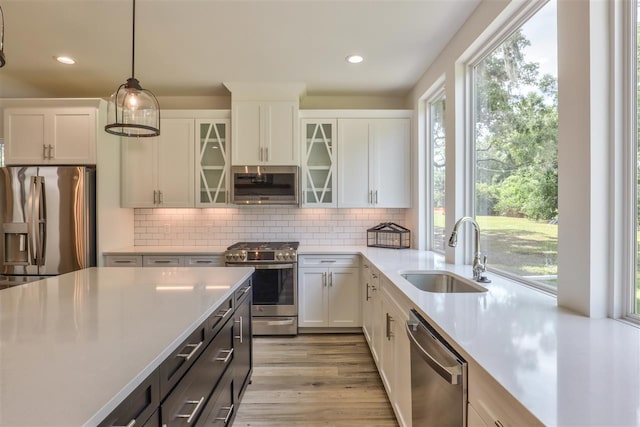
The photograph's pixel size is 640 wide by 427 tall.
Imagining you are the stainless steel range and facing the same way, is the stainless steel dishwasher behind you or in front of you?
in front

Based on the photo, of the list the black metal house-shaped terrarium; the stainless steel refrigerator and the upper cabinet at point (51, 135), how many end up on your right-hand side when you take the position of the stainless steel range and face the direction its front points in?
2

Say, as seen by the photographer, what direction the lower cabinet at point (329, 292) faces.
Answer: facing the viewer

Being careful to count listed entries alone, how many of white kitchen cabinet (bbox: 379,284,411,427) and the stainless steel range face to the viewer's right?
0

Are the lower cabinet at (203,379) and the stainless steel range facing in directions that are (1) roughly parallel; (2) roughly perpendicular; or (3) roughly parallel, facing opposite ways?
roughly perpendicular

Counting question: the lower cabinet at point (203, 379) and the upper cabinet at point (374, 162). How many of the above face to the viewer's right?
1

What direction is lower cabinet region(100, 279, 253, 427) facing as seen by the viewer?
to the viewer's right

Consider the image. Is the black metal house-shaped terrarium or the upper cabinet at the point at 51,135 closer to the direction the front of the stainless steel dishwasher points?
the upper cabinet

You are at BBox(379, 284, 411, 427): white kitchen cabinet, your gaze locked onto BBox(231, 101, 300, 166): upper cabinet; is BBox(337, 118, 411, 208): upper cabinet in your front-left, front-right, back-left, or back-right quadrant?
front-right

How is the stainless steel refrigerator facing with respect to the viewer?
toward the camera

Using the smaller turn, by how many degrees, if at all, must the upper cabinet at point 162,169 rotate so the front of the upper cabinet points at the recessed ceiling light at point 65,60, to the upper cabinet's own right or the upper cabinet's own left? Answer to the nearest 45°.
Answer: approximately 45° to the upper cabinet's own right

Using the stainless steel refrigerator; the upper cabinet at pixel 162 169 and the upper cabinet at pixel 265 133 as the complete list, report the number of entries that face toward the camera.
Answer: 3

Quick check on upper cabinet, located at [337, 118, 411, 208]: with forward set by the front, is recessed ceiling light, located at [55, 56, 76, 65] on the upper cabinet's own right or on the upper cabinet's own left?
on the upper cabinet's own right

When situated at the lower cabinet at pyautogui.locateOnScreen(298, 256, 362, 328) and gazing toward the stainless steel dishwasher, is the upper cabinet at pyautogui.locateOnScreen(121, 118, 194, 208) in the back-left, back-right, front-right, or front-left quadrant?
back-right

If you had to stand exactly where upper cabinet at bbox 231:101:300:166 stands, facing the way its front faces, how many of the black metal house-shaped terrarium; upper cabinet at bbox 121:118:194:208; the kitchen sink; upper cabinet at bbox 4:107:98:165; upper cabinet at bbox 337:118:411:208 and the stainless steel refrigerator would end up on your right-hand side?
3

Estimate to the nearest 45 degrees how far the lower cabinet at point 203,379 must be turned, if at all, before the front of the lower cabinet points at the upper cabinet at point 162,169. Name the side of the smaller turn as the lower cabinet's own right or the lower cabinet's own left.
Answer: approximately 90° to the lower cabinet's own left

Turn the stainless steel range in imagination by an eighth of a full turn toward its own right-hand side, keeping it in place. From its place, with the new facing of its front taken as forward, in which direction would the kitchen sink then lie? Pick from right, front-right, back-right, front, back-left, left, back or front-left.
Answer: left

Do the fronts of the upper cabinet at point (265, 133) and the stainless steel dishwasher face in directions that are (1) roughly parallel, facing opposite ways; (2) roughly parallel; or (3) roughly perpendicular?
roughly perpendicular

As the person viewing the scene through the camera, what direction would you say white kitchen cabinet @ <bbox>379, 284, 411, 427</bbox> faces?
facing to the left of the viewer

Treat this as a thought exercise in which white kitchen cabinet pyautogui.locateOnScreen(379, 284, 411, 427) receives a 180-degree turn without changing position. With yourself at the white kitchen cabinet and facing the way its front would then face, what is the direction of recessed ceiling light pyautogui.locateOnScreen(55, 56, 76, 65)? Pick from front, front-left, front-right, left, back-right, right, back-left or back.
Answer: back
